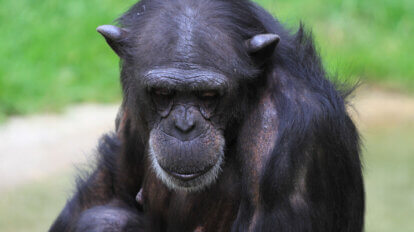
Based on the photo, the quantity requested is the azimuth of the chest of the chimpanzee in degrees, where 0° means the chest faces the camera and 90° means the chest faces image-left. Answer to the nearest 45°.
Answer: approximately 0°
